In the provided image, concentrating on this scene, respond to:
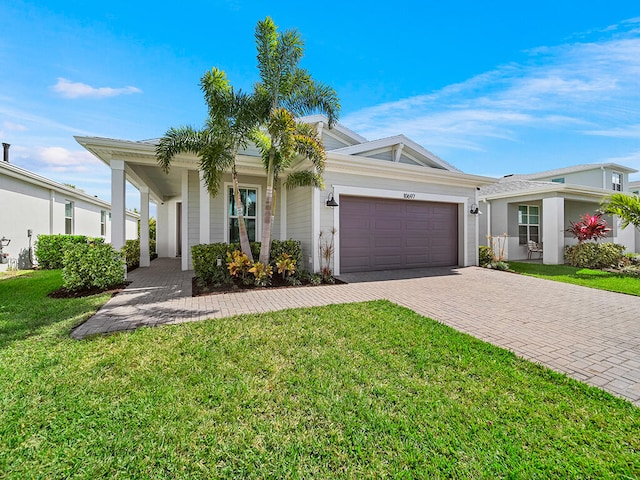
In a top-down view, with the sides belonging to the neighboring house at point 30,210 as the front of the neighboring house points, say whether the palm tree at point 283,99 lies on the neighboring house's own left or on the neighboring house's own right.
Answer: on the neighboring house's own left

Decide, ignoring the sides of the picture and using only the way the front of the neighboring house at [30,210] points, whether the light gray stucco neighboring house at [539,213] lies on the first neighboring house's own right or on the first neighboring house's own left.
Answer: on the first neighboring house's own left

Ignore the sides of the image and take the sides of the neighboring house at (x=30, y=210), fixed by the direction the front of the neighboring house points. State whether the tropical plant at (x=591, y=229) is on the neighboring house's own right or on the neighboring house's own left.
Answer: on the neighboring house's own left

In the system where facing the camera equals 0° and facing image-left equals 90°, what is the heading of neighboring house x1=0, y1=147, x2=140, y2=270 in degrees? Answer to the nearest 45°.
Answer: approximately 45°

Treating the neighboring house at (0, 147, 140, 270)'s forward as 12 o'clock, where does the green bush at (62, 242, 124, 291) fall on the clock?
The green bush is roughly at 10 o'clock from the neighboring house.

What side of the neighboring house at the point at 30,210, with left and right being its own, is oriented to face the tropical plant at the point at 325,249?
left

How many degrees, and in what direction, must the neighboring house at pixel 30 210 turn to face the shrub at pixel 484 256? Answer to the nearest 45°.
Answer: approximately 90° to its left

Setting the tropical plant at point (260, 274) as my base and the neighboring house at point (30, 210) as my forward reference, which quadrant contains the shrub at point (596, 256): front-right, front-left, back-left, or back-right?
back-right

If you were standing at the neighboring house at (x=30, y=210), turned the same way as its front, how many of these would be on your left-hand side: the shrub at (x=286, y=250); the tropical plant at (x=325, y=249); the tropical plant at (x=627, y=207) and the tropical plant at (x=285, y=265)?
4

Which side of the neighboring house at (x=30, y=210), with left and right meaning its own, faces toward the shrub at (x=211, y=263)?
left
